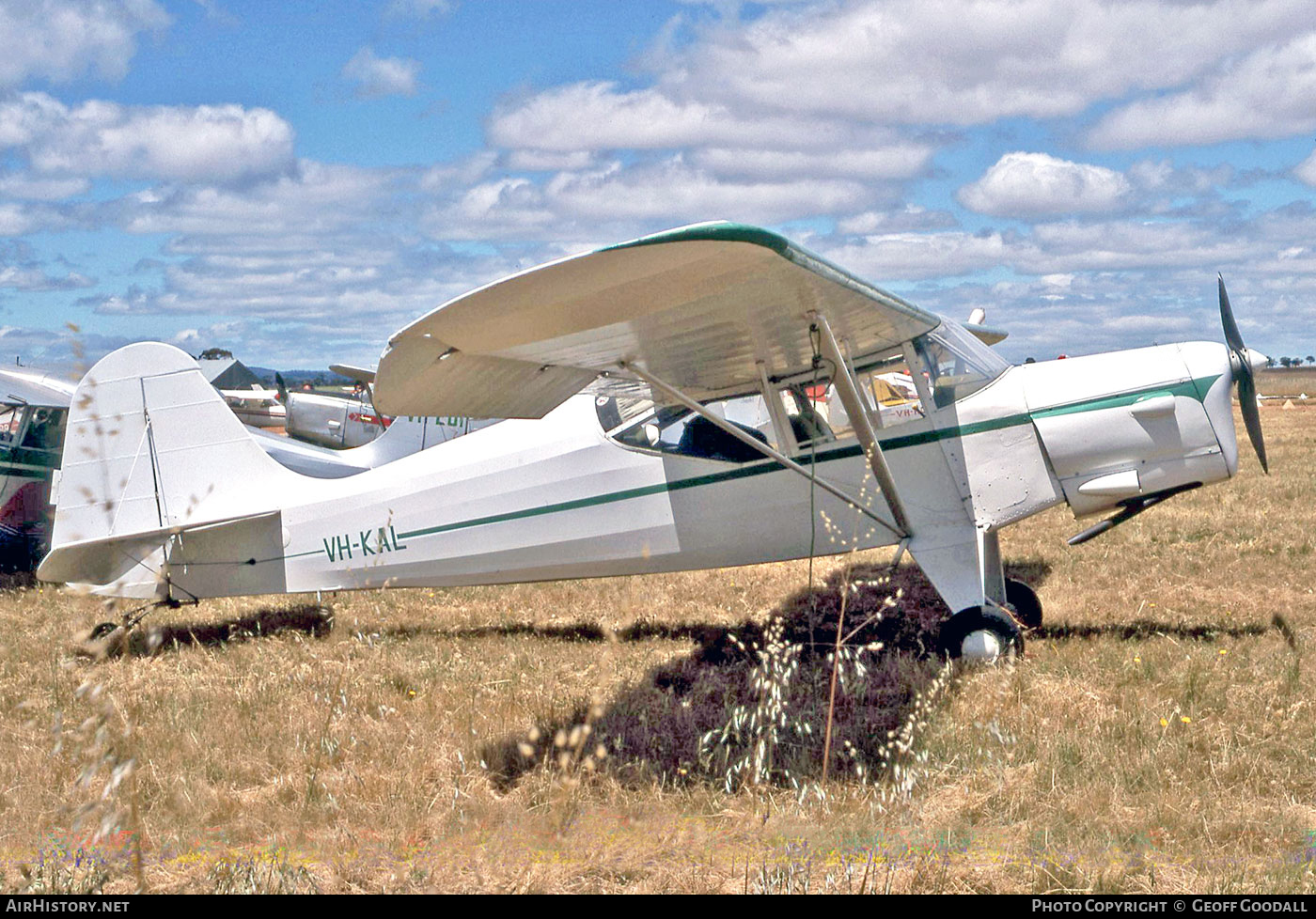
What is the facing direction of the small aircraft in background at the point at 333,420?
to the viewer's left

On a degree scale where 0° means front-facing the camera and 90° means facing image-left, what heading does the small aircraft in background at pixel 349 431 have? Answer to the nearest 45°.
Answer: approximately 90°

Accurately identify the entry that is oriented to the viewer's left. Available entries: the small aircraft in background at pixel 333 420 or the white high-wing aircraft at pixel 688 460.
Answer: the small aircraft in background

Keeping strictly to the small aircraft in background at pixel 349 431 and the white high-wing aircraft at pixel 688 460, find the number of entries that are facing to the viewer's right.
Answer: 1

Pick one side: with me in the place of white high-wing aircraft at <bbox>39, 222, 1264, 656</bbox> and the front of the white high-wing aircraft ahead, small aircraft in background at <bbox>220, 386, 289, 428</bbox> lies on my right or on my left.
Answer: on my left

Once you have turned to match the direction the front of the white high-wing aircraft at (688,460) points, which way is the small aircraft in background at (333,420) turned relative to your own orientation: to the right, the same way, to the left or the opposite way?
the opposite way

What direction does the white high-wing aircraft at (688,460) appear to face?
to the viewer's right

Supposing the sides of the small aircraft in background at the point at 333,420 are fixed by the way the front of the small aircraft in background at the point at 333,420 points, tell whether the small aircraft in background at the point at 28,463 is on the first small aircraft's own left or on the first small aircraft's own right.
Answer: on the first small aircraft's own left

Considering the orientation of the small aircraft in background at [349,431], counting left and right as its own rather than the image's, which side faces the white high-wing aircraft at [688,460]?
left

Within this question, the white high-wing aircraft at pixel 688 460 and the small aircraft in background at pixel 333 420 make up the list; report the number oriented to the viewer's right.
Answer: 1
